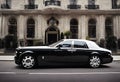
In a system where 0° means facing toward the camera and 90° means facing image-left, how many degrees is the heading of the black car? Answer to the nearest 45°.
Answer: approximately 90°

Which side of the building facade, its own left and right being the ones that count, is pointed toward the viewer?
front

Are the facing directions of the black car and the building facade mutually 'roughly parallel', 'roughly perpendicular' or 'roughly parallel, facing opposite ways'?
roughly perpendicular

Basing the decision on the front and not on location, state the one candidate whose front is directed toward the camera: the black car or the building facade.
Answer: the building facade

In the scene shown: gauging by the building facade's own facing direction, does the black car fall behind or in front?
in front

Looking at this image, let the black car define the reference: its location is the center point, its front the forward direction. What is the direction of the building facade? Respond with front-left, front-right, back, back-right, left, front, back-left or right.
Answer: right

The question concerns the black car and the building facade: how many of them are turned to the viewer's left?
1
